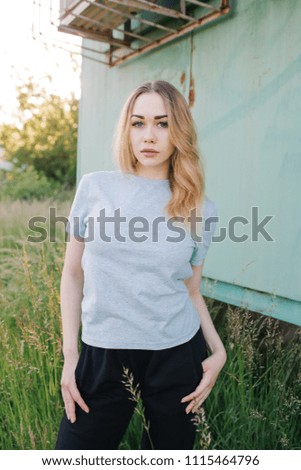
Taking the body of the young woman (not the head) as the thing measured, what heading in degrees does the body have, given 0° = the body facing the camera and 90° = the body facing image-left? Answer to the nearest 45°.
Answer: approximately 0°

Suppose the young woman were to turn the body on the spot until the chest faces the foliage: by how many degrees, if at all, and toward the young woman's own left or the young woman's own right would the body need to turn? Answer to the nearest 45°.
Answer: approximately 180°
